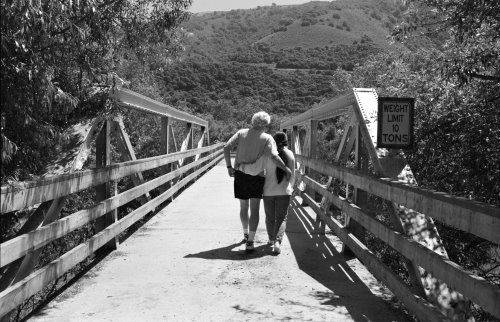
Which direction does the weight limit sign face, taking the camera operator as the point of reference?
facing the viewer

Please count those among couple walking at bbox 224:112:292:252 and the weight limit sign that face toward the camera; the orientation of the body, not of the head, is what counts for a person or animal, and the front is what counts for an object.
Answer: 1

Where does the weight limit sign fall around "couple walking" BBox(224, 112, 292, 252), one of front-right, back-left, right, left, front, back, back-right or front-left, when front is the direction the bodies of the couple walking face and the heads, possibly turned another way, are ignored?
back-right

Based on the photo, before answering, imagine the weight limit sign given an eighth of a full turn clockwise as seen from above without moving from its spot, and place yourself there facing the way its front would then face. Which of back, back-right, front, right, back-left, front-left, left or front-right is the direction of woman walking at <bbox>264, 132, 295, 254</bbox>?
right

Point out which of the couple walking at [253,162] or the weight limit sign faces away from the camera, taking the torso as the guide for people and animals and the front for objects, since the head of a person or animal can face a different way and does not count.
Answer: the couple walking

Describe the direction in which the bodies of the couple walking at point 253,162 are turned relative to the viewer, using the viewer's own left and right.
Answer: facing away from the viewer

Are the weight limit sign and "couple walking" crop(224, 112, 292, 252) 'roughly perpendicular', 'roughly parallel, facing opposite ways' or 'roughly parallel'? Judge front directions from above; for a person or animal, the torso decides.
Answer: roughly parallel, facing opposite ways
